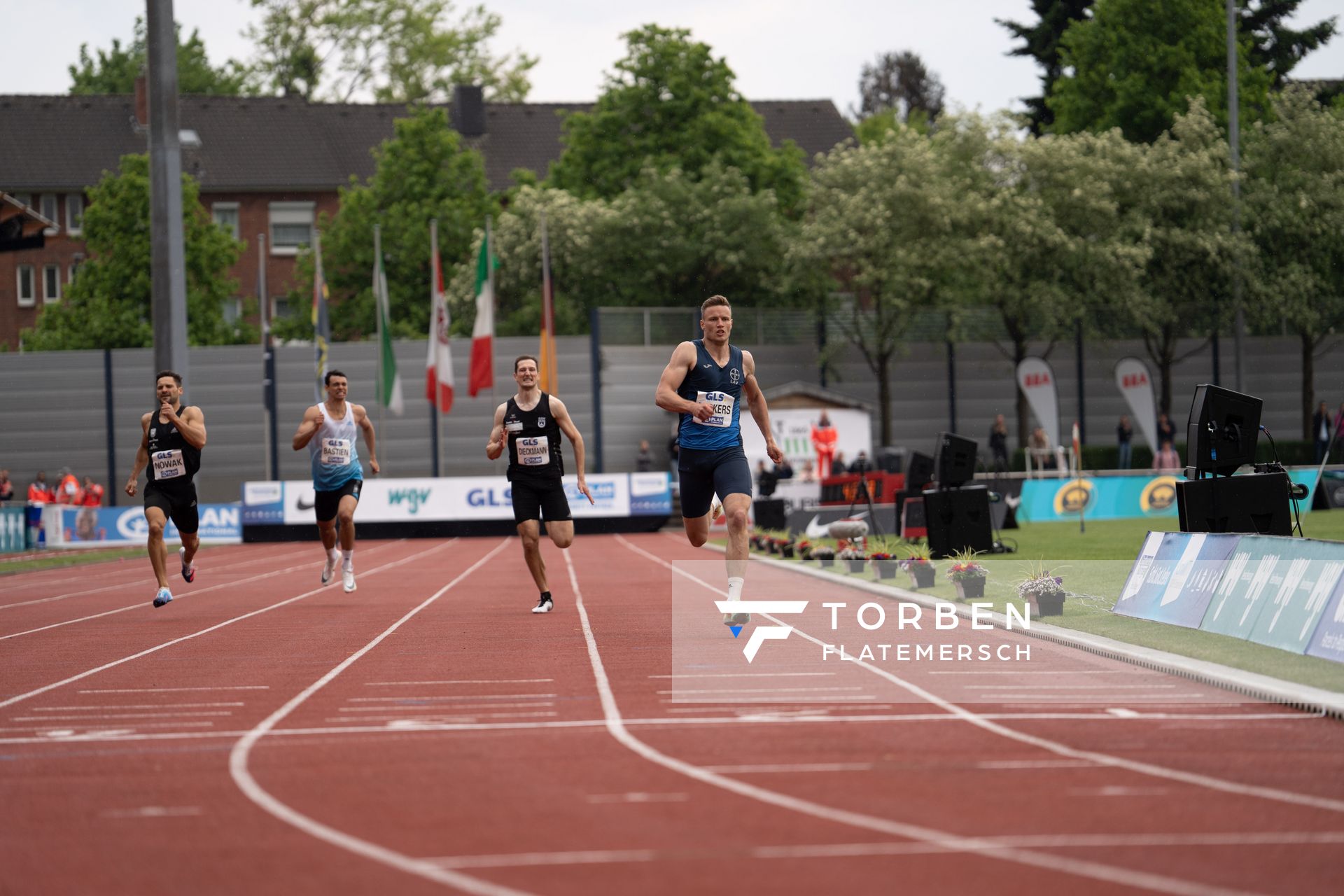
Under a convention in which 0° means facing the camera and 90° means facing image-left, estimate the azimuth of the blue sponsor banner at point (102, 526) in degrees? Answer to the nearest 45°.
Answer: approximately 0°

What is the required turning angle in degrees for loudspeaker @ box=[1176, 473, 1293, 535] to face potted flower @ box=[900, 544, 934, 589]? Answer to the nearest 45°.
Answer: approximately 45° to its right

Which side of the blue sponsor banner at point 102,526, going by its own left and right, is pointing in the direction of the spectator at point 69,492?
back

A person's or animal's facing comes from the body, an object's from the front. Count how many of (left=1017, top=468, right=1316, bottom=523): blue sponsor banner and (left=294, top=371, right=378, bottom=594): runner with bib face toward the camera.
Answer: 2

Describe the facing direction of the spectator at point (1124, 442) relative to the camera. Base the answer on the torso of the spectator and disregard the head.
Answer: toward the camera

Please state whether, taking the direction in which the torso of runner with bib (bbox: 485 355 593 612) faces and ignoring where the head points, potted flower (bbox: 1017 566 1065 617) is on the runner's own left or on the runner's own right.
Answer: on the runner's own left

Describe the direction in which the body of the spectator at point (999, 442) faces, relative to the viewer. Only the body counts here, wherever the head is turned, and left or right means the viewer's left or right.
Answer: facing the viewer

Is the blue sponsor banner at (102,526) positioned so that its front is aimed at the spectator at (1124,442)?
no

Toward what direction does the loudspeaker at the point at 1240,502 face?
to the viewer's left

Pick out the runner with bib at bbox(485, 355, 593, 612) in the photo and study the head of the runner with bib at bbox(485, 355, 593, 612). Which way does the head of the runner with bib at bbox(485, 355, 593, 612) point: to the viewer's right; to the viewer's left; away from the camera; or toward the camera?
toward the camera

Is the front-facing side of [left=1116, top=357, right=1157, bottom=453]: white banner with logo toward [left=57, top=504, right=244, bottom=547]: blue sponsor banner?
no

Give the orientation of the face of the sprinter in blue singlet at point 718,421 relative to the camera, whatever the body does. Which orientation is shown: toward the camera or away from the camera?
toward the camera

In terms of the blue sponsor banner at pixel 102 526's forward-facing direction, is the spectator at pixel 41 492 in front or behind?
behind

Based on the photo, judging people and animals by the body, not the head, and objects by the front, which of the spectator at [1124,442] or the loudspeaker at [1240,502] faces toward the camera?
the spectator

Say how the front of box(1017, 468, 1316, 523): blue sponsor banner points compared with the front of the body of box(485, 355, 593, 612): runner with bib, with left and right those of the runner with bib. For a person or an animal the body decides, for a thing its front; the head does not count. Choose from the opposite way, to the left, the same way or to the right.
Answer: the same way

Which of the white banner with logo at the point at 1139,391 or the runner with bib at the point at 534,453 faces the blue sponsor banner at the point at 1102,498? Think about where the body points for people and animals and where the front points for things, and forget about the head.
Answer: the white banner with logo

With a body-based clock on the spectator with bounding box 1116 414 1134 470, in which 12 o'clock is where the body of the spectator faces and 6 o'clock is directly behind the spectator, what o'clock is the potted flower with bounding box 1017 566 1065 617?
The potted flower is roughly at 12 o'clock from the spectator.
